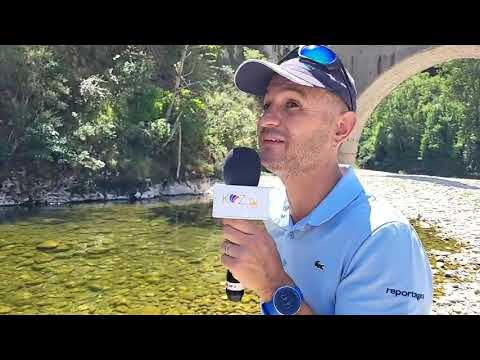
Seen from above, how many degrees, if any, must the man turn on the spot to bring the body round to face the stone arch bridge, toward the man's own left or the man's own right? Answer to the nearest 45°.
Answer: approximately 135° to the man's own right

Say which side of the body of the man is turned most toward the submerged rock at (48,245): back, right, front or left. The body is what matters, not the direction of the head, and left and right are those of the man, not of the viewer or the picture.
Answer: right

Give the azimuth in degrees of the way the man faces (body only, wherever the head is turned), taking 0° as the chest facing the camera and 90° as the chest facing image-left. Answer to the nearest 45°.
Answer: approximately 45°

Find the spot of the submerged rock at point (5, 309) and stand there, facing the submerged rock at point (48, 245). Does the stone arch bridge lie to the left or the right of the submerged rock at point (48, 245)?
right

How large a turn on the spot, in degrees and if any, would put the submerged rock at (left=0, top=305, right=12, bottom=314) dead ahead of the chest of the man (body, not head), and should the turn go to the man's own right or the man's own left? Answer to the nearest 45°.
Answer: approximately 90° to the man's own right

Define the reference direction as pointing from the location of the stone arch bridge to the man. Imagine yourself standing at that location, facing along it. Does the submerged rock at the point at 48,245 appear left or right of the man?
right
